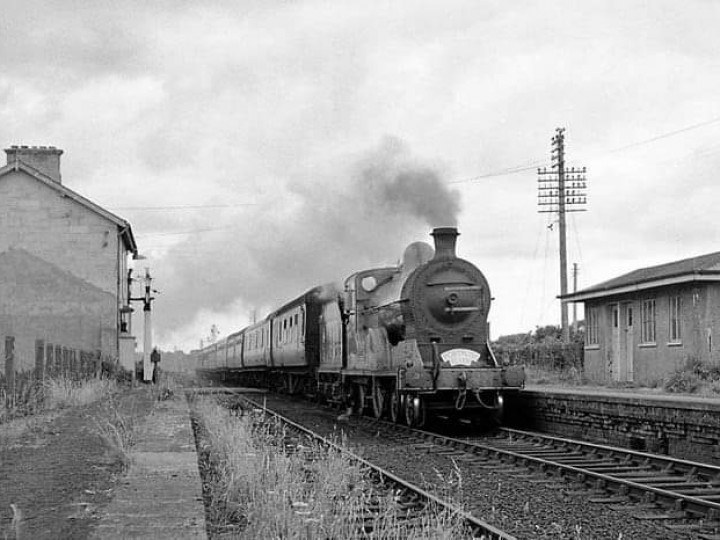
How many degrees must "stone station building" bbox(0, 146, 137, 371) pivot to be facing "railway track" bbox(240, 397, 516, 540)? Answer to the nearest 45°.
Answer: approximately 90° to its right

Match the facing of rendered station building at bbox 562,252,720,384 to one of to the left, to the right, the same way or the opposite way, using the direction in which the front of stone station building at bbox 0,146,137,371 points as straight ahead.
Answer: the opposite way

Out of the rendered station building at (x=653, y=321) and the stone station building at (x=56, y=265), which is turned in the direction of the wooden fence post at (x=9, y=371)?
the rendered station building at (x=653, y=321)

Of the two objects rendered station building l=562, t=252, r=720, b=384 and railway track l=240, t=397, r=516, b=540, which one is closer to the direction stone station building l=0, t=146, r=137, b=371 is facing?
the rendered station building

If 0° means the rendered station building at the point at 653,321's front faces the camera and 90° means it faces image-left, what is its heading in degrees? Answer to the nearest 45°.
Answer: approximately 45°

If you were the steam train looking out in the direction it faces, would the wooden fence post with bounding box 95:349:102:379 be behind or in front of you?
behind

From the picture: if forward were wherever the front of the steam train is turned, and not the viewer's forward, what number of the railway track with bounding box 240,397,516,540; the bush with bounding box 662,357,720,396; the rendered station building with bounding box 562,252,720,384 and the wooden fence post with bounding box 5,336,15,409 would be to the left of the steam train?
2

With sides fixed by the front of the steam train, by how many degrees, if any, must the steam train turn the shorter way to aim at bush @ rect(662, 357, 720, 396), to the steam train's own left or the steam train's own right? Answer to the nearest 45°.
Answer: approximately 90° to the steam train's own left

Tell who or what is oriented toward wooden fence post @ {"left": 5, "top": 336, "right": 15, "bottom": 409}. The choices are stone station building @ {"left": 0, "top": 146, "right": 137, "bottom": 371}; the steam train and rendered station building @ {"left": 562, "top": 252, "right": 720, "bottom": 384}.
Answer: rendered station building @ {"left": 562, "top": 252, "right": 720, "bottom": 384}

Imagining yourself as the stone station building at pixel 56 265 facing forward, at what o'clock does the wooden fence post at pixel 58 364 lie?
The wooden fence post is roughly at 3 o'clock from the stone station building.

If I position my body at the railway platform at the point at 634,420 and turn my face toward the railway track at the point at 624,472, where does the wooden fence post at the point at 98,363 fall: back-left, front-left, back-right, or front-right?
back-right

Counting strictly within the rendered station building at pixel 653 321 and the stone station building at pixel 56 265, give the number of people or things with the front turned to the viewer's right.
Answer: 1

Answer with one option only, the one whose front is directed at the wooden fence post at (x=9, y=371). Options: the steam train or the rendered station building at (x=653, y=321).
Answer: the rendered station building

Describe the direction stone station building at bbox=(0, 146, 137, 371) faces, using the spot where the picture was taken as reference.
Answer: facing to the right of the viewer
